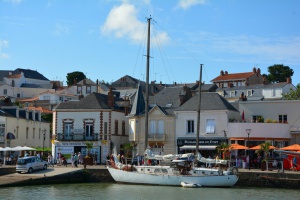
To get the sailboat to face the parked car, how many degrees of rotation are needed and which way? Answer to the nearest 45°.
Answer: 0° — it already faces it

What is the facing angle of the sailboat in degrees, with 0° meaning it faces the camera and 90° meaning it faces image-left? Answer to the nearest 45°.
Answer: approximately 90°
